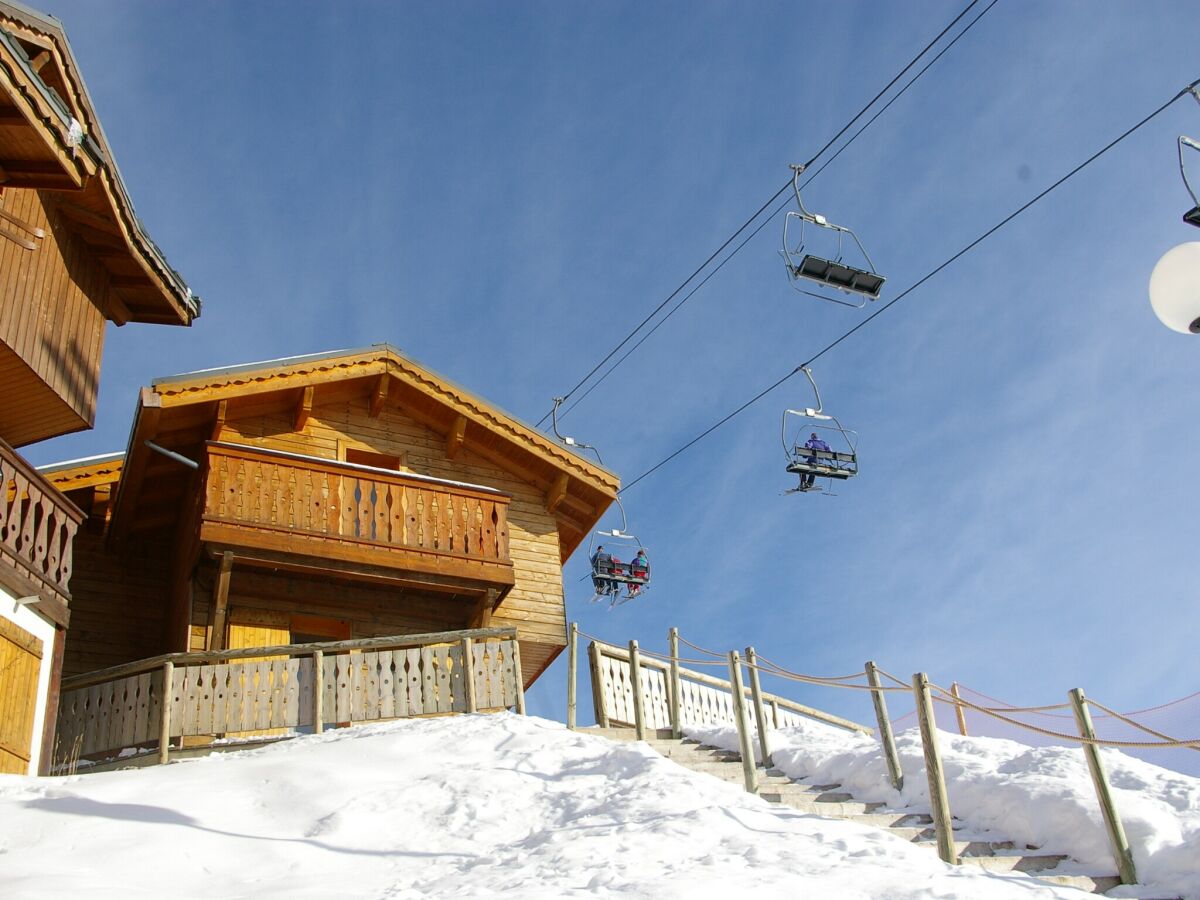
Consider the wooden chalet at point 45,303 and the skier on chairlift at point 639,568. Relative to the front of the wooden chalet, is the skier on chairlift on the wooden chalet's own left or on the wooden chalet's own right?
on the wooden chalet's own left

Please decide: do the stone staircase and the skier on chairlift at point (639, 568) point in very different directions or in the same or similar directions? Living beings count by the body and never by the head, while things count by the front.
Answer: very different directions

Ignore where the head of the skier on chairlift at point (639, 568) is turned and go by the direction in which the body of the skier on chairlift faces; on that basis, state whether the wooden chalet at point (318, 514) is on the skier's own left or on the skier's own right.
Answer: on the skier's own left

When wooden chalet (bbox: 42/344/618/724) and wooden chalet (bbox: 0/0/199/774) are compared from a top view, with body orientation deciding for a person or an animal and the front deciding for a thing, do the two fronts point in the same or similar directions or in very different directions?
same or similar directions

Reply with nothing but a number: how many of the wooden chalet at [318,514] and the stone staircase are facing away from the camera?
0

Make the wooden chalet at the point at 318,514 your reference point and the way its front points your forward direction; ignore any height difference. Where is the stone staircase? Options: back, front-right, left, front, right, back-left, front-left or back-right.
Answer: front

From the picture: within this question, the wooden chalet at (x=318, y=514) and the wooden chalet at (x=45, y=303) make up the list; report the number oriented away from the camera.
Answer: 0

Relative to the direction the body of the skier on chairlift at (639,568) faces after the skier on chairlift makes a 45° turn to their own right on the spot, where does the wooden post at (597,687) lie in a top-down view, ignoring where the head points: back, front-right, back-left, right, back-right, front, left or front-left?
back

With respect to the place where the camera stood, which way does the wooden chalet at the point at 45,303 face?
facing the viewer and to the right of the viewer

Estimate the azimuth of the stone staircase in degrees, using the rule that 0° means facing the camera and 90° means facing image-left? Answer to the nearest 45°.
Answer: approximately 315°

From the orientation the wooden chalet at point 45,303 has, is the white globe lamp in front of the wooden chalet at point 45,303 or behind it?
in front

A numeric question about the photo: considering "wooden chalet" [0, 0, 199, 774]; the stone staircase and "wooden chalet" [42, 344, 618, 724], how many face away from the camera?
0

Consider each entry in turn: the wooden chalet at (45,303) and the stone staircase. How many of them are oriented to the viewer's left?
0

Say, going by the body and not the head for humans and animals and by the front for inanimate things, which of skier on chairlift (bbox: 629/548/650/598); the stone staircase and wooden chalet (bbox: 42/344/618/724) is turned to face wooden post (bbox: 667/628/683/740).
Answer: the wooden chalet

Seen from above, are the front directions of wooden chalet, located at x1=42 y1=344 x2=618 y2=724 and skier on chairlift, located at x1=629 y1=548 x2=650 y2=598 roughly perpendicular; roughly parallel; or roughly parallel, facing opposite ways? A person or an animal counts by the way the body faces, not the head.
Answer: roughly parallel, facing opposite ways
